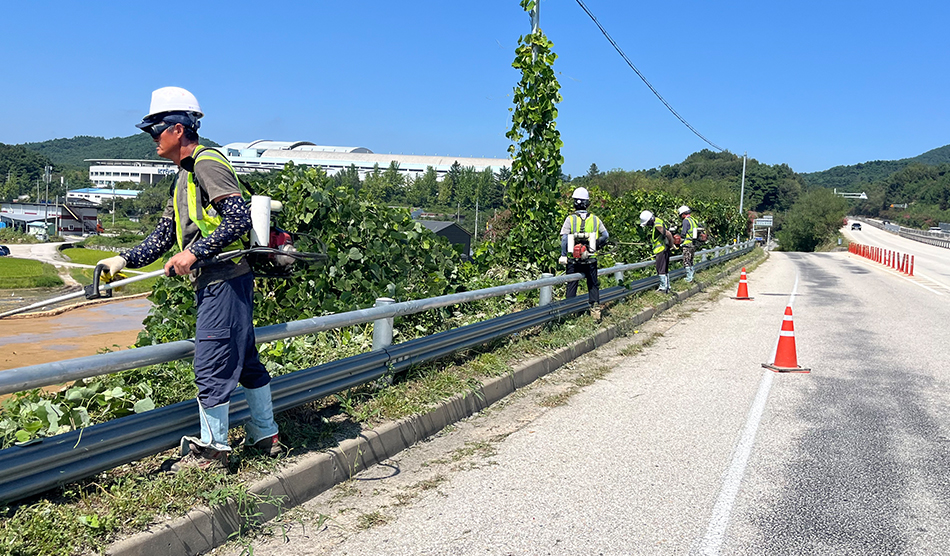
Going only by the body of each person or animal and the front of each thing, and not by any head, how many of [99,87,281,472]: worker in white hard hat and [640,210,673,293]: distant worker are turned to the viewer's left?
2

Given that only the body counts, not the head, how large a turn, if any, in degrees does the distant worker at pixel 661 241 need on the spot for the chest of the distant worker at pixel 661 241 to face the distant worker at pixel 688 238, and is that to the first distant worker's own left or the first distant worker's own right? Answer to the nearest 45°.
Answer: approximately 90° to the first distant worker's own right

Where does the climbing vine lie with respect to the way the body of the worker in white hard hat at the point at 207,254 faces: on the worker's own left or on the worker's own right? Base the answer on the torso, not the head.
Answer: on the worker's own right

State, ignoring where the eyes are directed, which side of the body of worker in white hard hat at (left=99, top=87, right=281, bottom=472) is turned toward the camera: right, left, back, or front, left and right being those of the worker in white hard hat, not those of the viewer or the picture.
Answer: left

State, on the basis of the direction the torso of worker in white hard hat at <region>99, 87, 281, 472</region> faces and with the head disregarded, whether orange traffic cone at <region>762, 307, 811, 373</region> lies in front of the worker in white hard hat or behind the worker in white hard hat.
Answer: behind

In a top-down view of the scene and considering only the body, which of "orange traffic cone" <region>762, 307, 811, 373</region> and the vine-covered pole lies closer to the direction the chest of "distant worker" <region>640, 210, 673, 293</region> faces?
the vine-covered pole

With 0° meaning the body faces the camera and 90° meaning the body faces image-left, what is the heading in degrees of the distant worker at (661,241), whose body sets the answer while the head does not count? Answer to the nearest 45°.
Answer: approximately 90°
